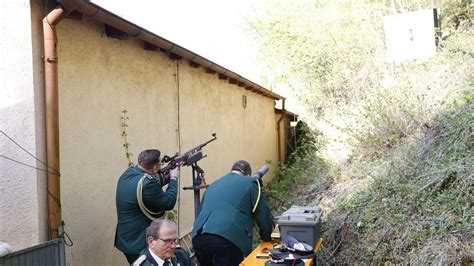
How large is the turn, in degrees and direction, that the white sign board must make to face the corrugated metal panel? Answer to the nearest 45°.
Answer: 0° — it already faces it

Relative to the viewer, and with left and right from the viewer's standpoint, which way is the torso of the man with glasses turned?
facing the viewer and to the right of the viewer

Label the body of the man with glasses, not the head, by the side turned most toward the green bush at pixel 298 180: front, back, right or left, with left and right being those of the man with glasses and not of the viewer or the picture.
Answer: left

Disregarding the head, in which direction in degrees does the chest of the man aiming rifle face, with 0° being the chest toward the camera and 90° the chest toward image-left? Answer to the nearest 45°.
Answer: approximately 225°

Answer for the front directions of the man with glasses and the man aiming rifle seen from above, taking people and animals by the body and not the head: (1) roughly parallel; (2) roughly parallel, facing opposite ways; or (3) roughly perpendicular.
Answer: roughly perpendicular

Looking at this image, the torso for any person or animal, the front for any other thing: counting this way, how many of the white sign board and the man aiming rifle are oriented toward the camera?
1

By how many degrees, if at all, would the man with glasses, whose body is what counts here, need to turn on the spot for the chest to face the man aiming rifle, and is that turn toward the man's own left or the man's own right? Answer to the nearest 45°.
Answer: approximately 135° to the man's own left

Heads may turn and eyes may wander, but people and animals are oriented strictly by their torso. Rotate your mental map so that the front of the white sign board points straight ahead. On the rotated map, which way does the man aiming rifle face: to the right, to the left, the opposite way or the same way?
the opposite way

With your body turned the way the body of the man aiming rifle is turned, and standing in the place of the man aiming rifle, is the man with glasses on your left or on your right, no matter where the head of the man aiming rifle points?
on your right

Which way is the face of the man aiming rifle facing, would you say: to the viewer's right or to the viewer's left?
to the viewer's right

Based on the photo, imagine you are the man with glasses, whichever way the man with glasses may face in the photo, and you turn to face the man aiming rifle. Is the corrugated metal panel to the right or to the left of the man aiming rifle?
left
